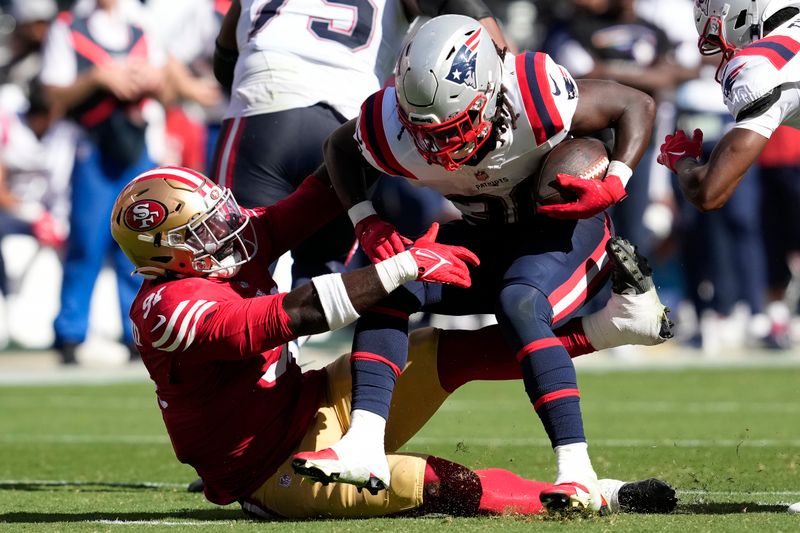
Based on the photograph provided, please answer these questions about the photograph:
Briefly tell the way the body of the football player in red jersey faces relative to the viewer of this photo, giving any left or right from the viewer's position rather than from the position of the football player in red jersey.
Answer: facing to the right of the viewer

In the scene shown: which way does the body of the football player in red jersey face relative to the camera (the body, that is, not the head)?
to the viewer's right
